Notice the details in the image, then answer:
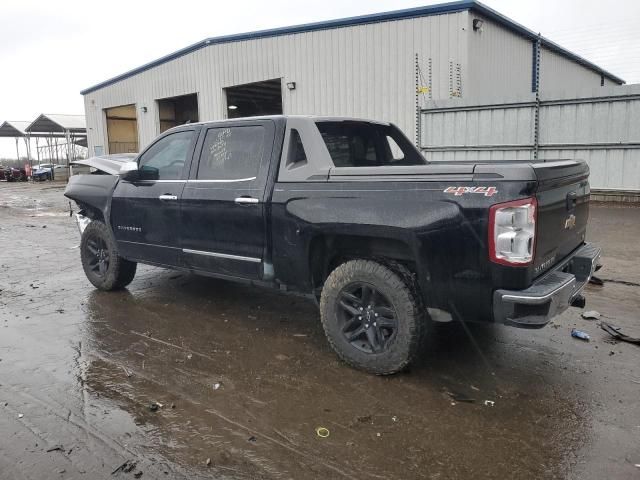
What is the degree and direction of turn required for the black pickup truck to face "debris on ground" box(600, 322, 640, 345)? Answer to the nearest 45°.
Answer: approximately 135° to its right

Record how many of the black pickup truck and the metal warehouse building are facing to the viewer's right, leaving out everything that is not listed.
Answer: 0

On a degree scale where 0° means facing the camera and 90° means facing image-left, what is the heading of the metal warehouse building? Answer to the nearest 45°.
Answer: approximately 45°

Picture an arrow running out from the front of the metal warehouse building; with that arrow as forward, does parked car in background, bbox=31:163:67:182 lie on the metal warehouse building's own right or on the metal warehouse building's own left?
on the metal warehouse building's own right

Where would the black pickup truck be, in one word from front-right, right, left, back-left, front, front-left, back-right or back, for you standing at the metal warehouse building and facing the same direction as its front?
front-left

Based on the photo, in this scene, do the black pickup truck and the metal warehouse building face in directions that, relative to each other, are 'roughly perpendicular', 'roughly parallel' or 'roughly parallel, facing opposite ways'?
roughly perpendicular

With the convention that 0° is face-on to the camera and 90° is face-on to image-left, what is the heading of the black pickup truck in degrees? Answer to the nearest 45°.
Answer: approximately 135°

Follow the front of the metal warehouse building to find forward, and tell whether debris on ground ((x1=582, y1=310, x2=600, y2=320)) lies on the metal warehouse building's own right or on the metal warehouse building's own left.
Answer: on the metal warehouse building's own left

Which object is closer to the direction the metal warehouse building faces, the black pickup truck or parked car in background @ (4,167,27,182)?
the black pickup truck

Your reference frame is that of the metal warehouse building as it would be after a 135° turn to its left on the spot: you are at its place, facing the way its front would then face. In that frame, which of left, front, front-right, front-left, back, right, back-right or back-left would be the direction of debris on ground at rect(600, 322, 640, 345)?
right

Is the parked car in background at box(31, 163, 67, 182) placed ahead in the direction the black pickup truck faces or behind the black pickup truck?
ahead

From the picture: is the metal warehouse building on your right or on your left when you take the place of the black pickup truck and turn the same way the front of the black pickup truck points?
on your right
